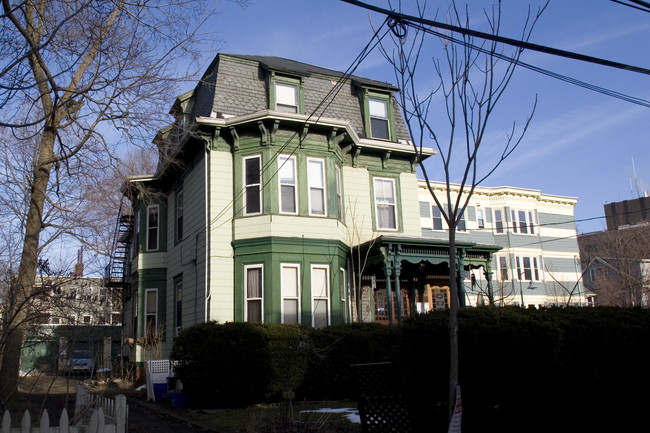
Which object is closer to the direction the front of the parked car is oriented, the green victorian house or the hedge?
the hedge

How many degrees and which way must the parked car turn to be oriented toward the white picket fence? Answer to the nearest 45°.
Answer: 0° — it already faces it

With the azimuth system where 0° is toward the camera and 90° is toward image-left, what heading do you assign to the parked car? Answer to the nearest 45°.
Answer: approximately 0°

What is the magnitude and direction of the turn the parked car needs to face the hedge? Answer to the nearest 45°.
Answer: approximately 45° to its left

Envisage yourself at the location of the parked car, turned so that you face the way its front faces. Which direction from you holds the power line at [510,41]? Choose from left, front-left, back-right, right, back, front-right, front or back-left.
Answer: front-left
